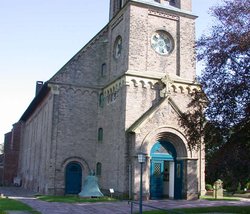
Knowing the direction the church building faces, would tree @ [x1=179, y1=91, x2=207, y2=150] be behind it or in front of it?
in front

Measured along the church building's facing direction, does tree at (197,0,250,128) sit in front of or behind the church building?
in front

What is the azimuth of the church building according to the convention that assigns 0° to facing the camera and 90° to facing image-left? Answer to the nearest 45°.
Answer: approximately 315°
